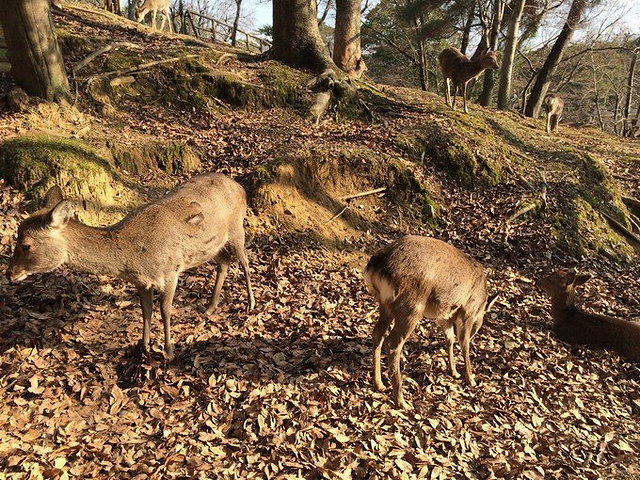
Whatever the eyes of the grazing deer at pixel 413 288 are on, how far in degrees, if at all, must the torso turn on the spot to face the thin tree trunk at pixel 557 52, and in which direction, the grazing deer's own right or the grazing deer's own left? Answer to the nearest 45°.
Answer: approximately 45° to the grazing deer's own left

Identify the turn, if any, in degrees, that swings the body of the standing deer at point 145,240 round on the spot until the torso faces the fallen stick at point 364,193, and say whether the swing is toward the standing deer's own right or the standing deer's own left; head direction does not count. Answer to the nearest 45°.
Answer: approximately 180°

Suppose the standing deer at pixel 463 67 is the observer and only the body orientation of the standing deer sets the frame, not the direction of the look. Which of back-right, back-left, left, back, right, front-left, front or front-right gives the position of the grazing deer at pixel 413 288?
front-right

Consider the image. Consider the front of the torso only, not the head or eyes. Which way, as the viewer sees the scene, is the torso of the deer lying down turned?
to the viewer's left

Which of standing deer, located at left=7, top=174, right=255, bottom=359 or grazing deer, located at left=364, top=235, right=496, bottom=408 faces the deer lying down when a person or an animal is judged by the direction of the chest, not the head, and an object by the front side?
grazing deer, located at left=364, top=235, right=496, bottom=408

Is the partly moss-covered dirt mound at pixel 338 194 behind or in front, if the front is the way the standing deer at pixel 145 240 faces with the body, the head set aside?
behind

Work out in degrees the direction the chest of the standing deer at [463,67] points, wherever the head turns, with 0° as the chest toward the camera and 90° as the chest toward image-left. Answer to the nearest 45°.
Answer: approximately 315°

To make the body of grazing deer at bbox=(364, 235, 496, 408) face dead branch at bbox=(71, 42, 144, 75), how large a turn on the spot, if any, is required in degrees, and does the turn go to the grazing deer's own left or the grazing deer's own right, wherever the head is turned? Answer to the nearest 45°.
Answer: approximately 90° to the grazing deer's own left
